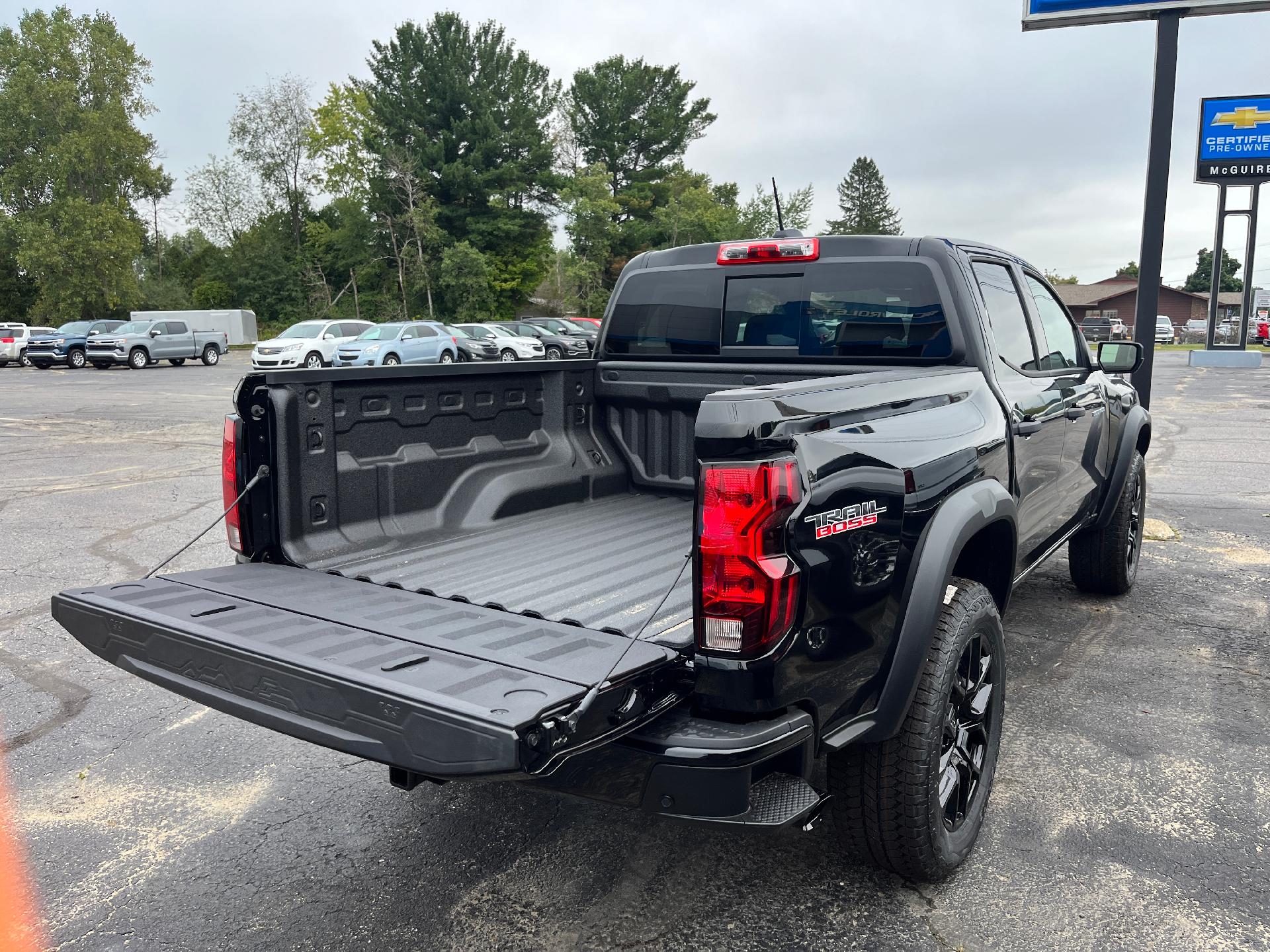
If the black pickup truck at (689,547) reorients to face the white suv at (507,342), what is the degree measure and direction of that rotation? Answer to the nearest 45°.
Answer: approximately 45° to its left

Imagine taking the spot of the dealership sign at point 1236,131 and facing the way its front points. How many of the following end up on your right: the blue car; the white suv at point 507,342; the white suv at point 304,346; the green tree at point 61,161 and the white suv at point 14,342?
5

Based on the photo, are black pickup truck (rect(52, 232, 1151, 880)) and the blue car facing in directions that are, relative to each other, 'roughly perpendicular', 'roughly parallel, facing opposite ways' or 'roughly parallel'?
roughly parallel, facing opposite ways

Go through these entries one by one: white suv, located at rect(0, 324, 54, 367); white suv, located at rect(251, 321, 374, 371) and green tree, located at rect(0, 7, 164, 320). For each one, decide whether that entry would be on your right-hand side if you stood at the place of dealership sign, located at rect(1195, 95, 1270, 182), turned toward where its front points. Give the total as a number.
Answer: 3

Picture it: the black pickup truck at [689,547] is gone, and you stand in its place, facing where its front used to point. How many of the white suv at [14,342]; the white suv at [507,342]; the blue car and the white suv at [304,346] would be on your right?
0

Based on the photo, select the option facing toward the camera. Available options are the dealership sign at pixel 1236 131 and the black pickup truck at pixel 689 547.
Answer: the dealership sign

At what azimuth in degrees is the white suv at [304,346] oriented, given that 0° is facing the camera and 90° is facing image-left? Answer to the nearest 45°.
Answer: approximately 45°

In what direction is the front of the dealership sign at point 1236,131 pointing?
toward the camera

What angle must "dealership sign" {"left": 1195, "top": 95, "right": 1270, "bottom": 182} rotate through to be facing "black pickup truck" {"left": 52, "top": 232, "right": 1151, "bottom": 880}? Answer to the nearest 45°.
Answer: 0° — it already faces it

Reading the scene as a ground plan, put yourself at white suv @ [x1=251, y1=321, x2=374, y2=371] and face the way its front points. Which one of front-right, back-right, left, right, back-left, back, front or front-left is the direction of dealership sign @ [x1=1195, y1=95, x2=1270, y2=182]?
left

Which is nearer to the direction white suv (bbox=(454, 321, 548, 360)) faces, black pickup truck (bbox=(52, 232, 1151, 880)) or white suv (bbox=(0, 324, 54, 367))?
the black pickup truck

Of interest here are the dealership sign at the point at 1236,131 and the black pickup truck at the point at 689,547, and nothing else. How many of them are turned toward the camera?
1

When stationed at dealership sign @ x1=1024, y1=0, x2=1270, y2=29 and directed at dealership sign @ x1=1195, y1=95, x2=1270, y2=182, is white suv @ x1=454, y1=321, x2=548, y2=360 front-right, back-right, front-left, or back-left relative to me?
front-left

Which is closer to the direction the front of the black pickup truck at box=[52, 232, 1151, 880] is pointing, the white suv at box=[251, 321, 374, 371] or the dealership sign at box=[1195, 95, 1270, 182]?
the dealership sign

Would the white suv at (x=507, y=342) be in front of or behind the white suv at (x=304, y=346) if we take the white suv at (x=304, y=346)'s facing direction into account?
behind

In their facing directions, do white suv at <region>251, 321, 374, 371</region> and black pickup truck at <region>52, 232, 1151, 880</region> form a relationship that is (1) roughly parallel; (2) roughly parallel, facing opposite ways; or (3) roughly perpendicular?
roughly parallel, facing opposite ways
